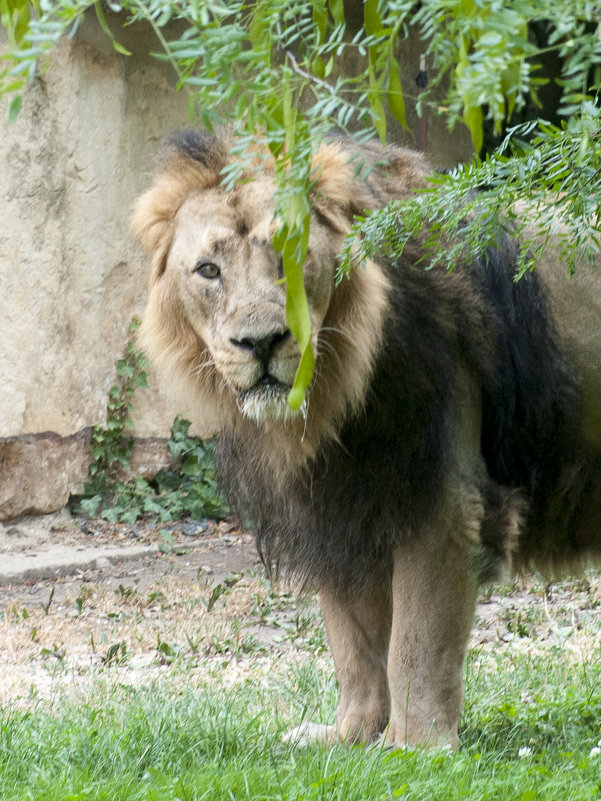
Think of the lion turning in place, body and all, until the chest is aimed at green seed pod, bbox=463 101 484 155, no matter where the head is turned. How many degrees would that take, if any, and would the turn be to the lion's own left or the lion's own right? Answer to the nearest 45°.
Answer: approximately 45° to the lion's own left

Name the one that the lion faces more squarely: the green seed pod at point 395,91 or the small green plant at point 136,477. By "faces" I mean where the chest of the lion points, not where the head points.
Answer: the green seed pod

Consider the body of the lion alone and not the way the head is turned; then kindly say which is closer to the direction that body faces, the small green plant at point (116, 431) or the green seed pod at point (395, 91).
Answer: the green seed pod

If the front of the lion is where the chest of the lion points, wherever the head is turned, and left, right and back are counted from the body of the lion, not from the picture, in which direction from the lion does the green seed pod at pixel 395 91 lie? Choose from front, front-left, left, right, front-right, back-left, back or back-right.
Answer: front-left

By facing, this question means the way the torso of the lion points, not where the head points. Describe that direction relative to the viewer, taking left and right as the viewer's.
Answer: facing the viewer and to the left of the viewer

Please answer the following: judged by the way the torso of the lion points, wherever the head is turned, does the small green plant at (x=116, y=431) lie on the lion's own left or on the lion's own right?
on the lion's own right

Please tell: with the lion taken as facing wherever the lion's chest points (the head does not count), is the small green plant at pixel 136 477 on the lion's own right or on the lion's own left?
on the lion's own right

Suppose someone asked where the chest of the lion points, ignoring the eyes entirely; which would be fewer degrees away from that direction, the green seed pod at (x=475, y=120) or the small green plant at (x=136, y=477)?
the green seed pod
